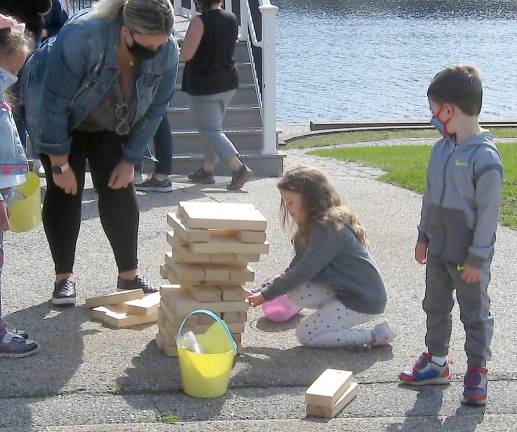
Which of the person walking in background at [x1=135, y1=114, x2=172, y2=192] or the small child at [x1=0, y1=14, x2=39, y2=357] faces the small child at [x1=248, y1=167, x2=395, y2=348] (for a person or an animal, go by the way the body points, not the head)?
the small child at [x1=0, y1=14, x2=39, y2=357]

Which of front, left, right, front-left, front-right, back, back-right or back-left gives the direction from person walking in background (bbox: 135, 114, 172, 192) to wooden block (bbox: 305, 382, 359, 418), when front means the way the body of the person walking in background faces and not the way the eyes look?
left

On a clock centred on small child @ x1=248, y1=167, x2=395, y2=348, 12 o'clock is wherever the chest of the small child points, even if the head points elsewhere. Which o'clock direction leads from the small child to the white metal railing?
The white metal railing is roughly at 3 o'clock from the small child.

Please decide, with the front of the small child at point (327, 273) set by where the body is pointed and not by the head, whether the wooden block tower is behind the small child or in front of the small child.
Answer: in front

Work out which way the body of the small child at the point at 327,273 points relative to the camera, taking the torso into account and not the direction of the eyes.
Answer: to the viewer's left

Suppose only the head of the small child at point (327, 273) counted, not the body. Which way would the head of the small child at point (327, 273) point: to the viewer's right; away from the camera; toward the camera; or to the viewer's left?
to the viewer's left

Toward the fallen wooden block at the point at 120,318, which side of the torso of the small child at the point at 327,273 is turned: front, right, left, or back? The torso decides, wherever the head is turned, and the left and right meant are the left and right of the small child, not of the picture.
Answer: front

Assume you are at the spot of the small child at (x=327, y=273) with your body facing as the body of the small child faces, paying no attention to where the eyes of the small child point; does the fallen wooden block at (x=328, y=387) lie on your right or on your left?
on your left

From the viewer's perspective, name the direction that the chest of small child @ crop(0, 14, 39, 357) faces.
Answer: to the viewer's right

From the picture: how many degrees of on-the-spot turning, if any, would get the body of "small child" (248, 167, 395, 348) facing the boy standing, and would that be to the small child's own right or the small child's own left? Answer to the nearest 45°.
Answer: approximately 135° to the small child's own left
